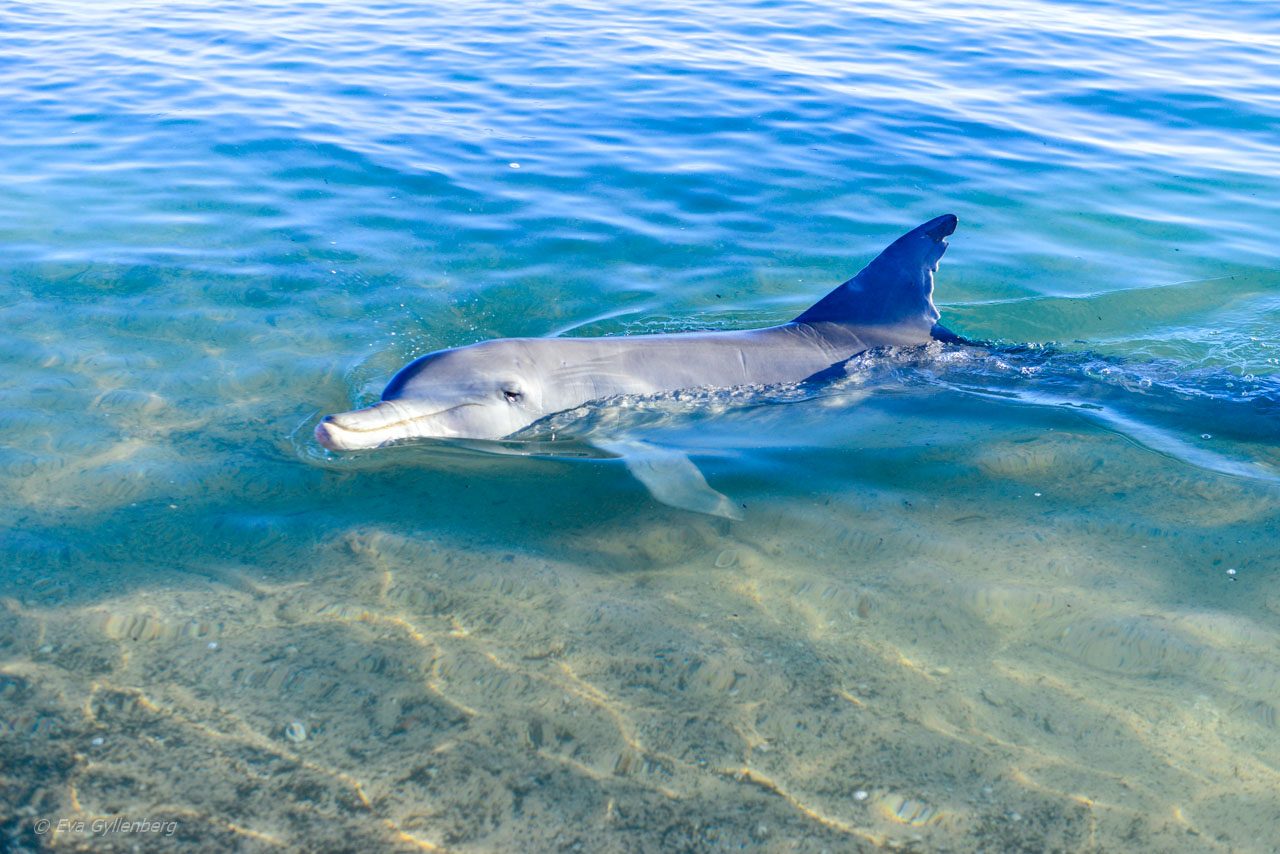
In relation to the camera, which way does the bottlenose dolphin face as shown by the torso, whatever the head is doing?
to the viewer's left
